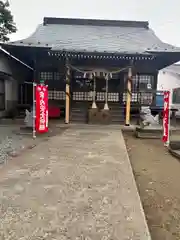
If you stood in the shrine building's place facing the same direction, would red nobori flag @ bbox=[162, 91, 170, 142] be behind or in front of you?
in front

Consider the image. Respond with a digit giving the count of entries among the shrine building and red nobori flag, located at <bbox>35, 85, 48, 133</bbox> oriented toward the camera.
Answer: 2

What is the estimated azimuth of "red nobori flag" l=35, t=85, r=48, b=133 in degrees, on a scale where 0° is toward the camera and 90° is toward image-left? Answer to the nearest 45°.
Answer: approximately 0°

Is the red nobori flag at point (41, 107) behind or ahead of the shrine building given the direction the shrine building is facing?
ahead

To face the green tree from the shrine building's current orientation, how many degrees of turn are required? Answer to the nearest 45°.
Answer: approximately 90° to its right

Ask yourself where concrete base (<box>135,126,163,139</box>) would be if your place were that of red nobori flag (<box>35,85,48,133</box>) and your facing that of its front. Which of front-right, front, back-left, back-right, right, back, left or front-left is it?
left

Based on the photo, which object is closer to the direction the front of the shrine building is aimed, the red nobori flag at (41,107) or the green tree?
the red nobori flag

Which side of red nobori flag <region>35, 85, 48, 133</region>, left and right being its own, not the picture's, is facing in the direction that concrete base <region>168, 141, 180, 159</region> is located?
left

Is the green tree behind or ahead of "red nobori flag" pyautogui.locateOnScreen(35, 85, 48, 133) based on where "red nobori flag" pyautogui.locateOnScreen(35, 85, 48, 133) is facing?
behind

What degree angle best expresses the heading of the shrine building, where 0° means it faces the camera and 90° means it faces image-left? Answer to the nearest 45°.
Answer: approximately 0°
